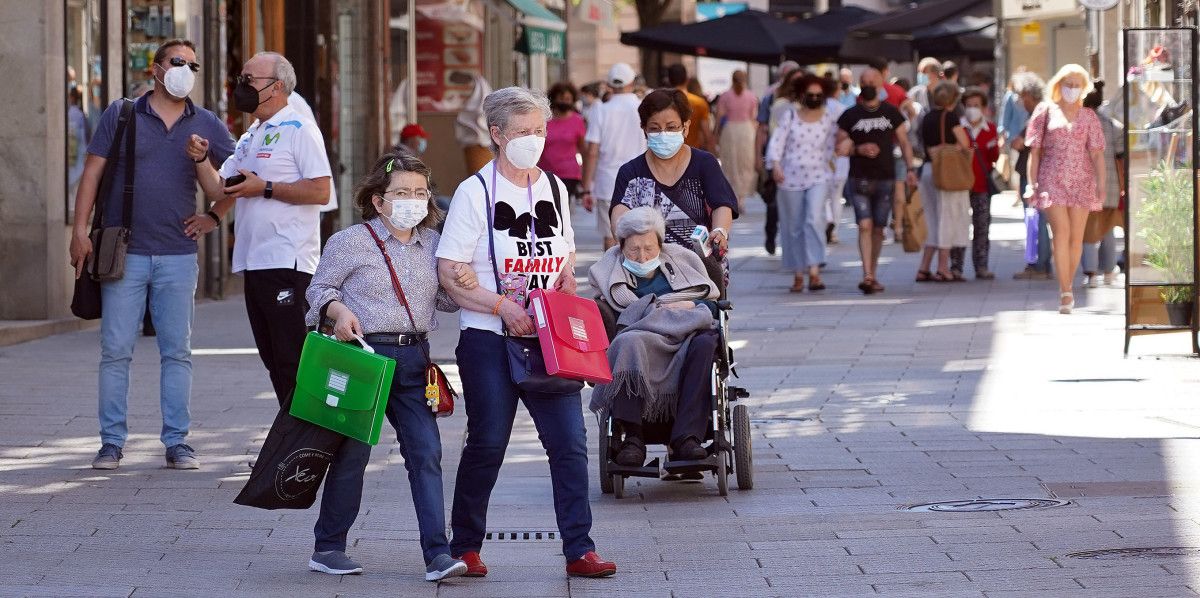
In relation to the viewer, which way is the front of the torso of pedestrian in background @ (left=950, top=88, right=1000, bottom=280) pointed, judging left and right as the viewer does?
facing the viewer

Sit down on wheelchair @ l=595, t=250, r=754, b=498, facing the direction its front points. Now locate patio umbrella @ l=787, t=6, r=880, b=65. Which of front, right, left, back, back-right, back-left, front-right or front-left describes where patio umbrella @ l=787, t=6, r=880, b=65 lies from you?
back

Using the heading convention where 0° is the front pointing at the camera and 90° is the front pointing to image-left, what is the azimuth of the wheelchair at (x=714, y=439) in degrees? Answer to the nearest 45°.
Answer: approximately 0°

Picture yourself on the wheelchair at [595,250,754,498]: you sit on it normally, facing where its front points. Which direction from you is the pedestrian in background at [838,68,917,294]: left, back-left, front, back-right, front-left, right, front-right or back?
back

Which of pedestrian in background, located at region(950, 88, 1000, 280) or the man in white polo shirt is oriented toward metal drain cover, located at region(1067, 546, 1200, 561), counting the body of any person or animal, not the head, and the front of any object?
the pedestrian in background

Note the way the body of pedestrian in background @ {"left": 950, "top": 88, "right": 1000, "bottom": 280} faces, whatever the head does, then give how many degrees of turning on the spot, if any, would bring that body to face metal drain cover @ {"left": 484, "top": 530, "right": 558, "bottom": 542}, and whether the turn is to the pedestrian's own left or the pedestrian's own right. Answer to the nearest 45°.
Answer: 0° — they already face it

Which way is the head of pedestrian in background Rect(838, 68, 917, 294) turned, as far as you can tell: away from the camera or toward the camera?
toward the camera

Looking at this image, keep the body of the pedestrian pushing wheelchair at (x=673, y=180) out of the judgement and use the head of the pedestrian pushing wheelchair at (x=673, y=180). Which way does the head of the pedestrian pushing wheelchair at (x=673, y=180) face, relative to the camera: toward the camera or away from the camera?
toward the camera

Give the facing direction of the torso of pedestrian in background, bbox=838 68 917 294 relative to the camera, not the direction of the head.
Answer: toward the camera

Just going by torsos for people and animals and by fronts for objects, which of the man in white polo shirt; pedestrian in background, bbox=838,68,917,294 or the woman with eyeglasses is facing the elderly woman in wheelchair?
the pedestrian in background

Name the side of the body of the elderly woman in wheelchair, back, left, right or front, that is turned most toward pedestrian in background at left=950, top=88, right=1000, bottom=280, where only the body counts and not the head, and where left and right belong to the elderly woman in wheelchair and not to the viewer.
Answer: back

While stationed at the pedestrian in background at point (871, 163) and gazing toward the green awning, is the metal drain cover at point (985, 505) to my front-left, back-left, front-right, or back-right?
back-left

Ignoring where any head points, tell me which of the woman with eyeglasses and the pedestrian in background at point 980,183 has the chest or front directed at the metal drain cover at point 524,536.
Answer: the pedestrian in background

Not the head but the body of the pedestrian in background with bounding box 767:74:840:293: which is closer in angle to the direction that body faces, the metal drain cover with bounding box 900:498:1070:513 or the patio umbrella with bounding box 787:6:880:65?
the metal drain cover

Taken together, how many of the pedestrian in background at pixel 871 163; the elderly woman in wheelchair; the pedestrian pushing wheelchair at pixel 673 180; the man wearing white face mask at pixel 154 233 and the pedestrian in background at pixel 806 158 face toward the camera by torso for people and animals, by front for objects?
5
